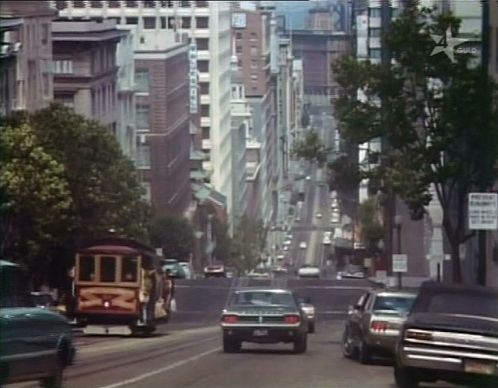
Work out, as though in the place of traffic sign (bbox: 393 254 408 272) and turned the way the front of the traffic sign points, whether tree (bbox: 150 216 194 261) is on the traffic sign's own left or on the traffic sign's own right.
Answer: on the traffic sign's own right

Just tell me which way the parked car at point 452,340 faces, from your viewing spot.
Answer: facing away from the viewer

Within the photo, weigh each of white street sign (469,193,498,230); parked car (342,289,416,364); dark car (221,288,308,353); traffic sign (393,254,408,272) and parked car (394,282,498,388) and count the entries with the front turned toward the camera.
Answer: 2

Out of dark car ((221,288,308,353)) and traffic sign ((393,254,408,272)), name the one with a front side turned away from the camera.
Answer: the dark car

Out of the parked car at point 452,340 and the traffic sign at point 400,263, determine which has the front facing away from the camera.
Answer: the parked car

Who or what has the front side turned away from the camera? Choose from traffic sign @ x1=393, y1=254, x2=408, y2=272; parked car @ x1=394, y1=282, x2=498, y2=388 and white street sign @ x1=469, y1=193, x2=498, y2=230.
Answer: the parked car

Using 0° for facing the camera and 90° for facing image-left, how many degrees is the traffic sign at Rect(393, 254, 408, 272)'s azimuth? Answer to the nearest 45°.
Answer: approximately 0°

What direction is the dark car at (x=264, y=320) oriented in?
away from the camera

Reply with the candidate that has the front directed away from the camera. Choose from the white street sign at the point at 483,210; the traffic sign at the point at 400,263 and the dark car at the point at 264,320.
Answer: the dark car

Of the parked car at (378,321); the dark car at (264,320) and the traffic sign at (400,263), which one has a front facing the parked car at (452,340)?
the traffic sign

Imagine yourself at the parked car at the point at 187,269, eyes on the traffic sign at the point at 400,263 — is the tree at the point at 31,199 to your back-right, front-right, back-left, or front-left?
back-right
